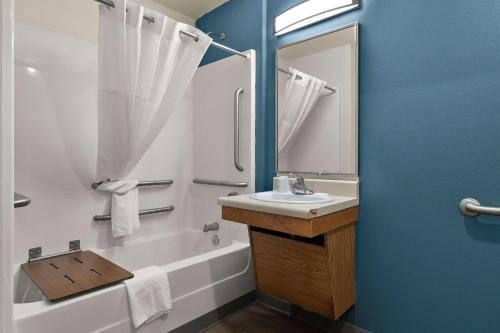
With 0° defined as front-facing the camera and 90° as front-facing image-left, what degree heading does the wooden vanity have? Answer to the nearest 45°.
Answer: approximately 45°

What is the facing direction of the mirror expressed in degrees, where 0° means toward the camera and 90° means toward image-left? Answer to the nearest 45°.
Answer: approximately 45°
